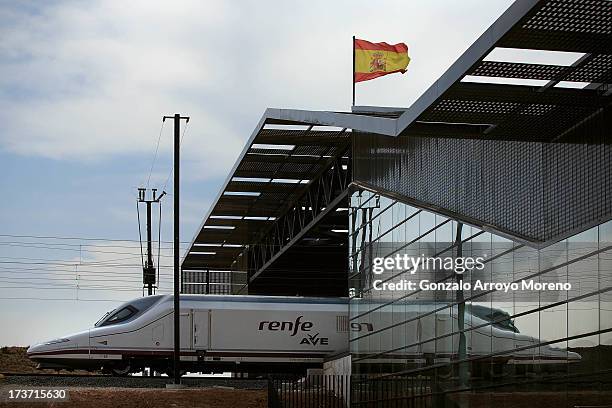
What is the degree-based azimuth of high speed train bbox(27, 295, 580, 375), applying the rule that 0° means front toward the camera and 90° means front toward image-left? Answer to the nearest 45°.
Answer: approximately 90°
